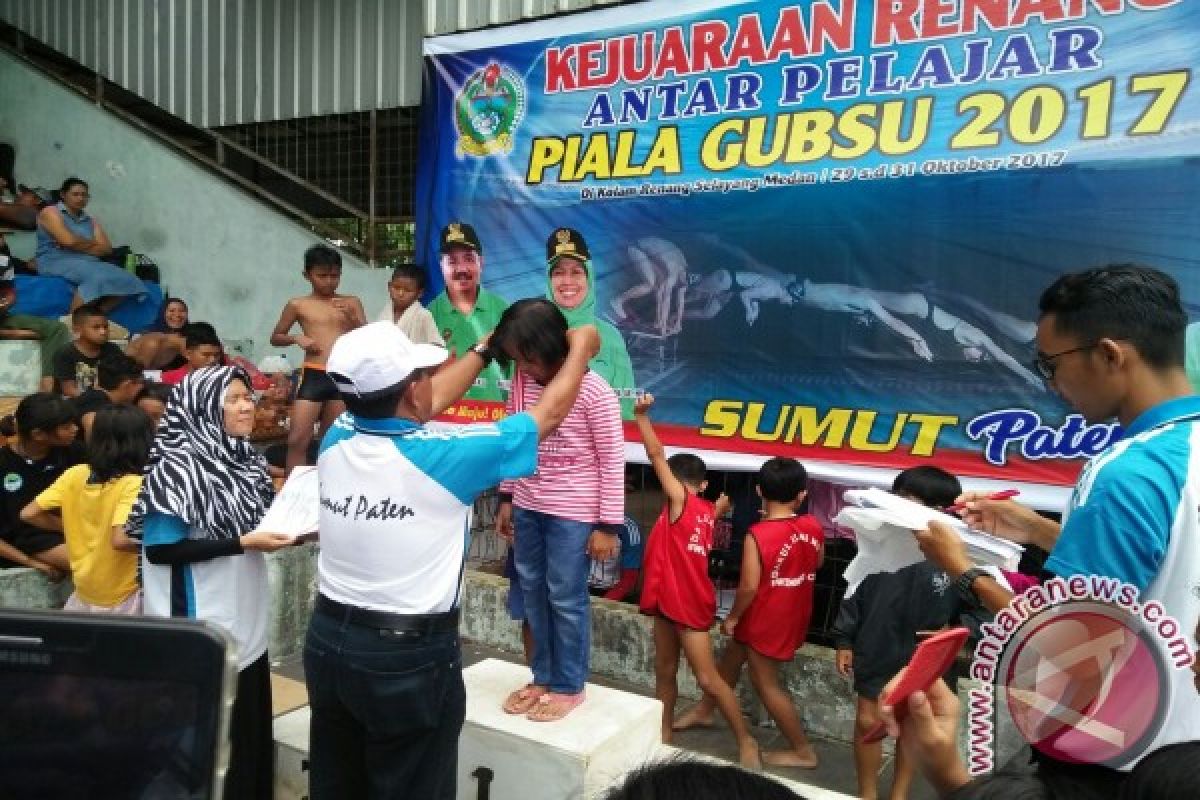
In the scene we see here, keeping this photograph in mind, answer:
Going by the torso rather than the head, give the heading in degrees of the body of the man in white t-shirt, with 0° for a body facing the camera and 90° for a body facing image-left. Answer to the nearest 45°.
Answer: approximately 225°

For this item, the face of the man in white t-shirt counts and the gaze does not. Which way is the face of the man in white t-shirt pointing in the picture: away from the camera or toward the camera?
away from the camera

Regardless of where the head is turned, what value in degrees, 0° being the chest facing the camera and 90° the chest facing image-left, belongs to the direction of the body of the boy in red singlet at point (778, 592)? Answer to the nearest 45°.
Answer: approximately 135°

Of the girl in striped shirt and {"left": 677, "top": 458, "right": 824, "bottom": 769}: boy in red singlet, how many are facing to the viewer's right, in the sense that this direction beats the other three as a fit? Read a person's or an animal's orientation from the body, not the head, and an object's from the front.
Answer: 0

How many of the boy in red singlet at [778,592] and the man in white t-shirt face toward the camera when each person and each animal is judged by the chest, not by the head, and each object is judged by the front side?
0

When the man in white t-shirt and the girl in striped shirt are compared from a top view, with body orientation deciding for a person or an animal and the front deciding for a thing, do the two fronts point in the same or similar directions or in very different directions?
very different directions

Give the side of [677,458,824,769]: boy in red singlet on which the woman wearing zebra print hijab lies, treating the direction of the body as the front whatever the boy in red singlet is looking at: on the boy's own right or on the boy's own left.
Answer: on the boy's own left

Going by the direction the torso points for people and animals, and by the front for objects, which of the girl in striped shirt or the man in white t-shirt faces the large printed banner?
the man in white t-shirt

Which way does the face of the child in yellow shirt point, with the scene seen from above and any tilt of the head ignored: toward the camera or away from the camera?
away from the camera

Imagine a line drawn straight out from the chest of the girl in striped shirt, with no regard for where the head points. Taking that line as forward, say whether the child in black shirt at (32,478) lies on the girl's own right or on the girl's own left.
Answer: on the girl's own right

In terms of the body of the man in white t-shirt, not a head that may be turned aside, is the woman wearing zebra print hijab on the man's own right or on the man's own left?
on the man's own left

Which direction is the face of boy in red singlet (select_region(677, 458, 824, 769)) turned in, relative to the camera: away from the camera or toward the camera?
away from the camera
